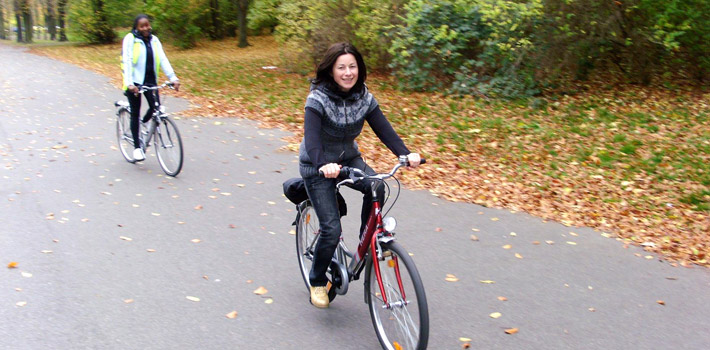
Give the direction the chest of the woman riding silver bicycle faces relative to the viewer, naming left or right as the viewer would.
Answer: facing the viewer and to the right of the viewer

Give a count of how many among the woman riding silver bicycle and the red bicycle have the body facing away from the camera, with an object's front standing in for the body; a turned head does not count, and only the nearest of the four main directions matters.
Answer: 0

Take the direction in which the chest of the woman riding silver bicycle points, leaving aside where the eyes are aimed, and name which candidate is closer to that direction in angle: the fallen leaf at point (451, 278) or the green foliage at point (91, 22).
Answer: the fallen leaf

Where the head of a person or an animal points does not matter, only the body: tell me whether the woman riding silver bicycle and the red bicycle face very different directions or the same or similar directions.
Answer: same or similar directions

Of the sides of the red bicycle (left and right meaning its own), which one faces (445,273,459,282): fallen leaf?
left

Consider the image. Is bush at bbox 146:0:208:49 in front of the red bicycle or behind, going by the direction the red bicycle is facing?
behind

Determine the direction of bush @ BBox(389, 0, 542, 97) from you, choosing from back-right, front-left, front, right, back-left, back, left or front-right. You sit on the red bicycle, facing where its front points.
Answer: back-left

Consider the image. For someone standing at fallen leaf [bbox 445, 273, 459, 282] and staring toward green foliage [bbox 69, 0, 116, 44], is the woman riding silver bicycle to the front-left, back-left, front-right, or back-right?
front-left

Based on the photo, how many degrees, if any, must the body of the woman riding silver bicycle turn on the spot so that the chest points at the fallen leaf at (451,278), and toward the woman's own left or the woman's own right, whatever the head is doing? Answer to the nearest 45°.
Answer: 0° — they already face it

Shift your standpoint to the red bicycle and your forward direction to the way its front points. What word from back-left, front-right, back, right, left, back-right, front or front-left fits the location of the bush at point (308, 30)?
back-left
